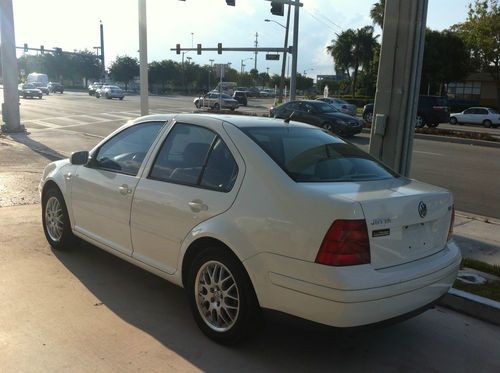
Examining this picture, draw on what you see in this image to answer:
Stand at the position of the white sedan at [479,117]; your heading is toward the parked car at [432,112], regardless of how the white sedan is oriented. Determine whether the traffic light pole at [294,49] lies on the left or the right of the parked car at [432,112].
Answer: right

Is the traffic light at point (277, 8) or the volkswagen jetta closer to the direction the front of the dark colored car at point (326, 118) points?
the volkswagen jetta

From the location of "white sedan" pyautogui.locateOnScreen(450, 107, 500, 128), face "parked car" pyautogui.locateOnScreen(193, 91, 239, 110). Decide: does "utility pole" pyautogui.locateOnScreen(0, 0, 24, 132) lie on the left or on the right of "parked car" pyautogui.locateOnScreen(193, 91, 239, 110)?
left

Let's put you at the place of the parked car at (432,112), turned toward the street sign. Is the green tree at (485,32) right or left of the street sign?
right

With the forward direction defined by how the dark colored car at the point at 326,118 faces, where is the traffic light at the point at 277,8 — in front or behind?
behind

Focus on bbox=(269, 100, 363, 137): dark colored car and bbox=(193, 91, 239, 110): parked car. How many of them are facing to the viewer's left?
1

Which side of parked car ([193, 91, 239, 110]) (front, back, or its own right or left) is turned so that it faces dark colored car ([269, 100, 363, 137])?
left

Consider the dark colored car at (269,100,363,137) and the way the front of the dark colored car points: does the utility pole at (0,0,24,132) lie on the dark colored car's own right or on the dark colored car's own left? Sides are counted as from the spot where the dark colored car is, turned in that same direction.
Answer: on the dark colored car's own right

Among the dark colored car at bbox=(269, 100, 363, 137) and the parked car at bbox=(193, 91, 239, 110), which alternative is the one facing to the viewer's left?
the parked car

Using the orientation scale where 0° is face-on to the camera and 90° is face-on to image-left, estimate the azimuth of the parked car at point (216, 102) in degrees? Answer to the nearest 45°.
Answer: approximately 90°

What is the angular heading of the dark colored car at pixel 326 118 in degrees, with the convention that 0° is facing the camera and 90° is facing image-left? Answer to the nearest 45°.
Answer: approximately 315°
